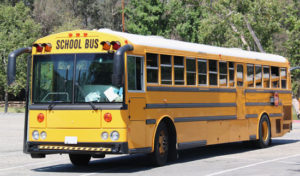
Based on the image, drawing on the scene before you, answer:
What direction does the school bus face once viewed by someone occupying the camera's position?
facing the viewer and to the left of the viewer
